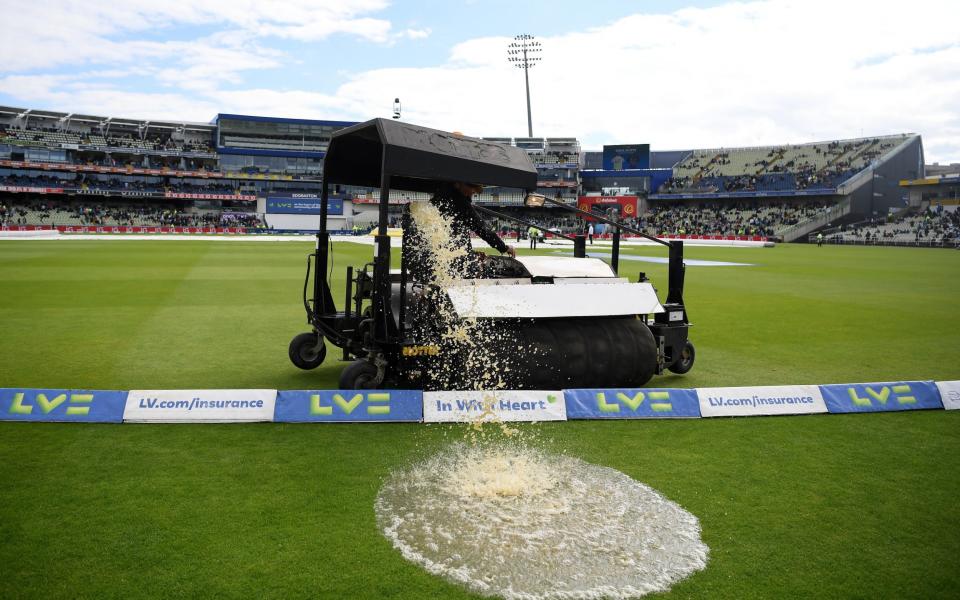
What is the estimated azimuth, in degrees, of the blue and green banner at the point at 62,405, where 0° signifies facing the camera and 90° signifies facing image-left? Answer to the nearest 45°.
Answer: approximately 0°

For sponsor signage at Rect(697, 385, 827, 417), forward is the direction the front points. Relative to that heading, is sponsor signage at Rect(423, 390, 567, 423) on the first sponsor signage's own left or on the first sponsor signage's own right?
on the first sponsor signage's own right

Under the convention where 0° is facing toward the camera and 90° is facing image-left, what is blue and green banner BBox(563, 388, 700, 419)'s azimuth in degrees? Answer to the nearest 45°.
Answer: approximately 0°

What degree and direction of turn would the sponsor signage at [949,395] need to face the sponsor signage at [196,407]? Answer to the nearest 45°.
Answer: approximately 45° to its right

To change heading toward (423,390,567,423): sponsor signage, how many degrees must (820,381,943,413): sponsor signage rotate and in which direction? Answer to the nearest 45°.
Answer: approximately 45° to its right

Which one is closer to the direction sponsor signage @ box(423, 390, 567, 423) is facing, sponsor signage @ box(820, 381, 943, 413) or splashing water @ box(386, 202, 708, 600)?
the splashing water

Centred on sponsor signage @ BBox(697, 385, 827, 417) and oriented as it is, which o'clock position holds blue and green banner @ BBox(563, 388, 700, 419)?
The blue and green banner is roughly at 2 o'clock from the sponsor signage.

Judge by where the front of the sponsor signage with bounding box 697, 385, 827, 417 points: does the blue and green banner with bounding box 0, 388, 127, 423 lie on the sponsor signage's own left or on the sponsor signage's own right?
on the sponsor signage's own right
